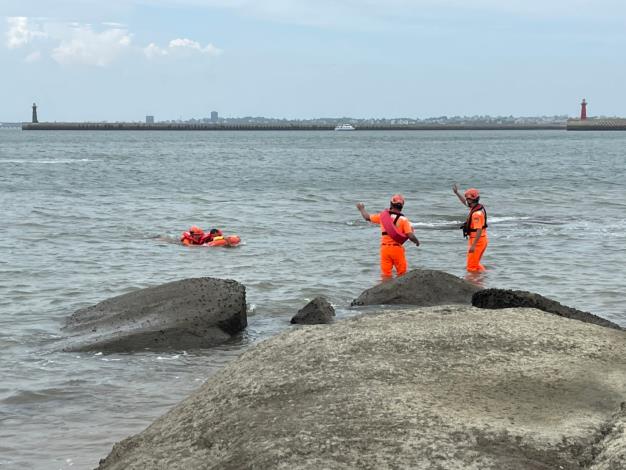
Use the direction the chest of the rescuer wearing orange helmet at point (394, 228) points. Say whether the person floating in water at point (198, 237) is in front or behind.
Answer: in front

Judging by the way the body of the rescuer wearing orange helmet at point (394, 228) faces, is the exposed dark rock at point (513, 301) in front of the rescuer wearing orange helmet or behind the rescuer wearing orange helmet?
behind

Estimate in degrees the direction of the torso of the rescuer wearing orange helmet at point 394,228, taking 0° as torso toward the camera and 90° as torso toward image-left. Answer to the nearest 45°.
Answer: approximately 180°

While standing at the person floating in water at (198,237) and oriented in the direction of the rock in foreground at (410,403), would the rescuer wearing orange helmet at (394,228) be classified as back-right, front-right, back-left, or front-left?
front-left

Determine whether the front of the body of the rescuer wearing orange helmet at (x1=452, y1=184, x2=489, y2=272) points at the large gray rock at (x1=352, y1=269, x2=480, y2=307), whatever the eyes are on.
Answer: no

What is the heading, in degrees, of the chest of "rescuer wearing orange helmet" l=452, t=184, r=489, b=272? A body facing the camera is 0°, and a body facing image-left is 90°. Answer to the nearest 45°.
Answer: approximately 90°

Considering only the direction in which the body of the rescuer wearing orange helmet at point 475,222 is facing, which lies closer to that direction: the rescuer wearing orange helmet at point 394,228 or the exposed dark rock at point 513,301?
the rescuer wearing orange helmet

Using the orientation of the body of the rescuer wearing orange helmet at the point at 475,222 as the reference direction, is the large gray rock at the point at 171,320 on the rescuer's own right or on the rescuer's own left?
on the rescuer's own left

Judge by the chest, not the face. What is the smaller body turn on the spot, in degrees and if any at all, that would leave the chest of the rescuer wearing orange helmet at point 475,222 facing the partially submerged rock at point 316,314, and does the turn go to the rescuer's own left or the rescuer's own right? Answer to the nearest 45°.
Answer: approximately 45° to the rescuer's own left

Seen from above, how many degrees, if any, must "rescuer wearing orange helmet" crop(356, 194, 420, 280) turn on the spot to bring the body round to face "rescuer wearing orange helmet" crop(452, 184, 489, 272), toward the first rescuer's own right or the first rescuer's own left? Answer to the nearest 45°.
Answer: approximately 45° to the first rescuer's own right

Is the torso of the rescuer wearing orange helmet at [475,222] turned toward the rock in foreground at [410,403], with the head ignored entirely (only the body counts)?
no
